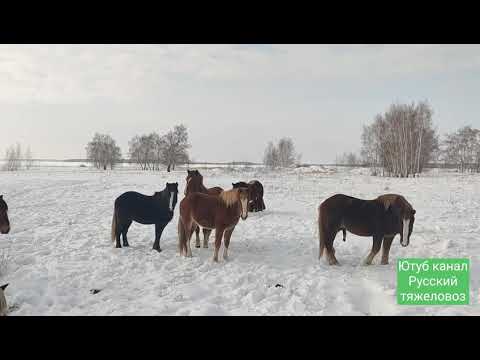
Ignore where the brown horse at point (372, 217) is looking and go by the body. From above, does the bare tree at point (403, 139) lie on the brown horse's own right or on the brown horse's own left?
on the brown horse's own left

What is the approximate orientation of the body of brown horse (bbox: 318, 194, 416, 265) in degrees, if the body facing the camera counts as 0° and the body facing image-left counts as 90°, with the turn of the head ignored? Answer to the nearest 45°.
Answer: approximately 270°

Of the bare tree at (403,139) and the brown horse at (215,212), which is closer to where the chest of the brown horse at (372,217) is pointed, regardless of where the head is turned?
the bare tree

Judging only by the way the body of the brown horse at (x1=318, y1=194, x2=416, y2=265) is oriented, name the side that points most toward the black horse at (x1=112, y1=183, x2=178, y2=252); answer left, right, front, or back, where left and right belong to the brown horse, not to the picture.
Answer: back

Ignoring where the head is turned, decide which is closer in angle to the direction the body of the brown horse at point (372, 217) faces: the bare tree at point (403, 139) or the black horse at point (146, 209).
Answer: the bare tree

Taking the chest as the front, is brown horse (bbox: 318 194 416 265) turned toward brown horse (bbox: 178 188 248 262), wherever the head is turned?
no

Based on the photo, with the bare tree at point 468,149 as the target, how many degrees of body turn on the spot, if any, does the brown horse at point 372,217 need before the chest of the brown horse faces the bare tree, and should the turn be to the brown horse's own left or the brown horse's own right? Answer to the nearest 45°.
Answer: approximately 90° to the brown horse's own left
